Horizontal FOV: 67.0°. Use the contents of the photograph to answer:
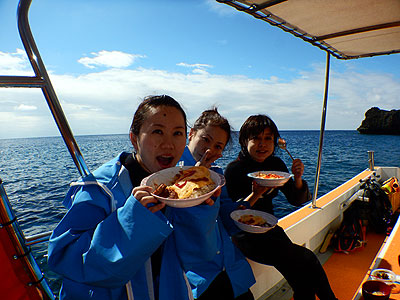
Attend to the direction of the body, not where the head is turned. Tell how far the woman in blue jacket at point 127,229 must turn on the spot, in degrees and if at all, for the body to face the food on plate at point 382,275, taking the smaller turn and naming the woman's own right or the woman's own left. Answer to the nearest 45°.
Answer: approximately 45° to the woman's own left

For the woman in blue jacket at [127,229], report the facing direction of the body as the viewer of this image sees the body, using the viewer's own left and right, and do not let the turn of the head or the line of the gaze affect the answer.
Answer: facing the viewer and to the right of the viewer

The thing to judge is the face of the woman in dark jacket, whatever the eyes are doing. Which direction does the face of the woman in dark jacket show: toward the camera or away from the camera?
toward the camera

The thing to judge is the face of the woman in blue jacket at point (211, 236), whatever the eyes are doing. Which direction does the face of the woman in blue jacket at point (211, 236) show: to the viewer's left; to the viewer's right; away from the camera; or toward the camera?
toward the camera

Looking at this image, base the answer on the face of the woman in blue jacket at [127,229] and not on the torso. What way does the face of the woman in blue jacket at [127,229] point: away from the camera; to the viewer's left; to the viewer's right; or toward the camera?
toward the camera

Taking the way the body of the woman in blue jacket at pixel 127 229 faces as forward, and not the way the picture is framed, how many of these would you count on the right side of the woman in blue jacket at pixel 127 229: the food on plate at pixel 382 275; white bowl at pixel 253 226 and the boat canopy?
0

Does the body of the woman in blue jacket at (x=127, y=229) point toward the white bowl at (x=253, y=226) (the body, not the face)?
no
